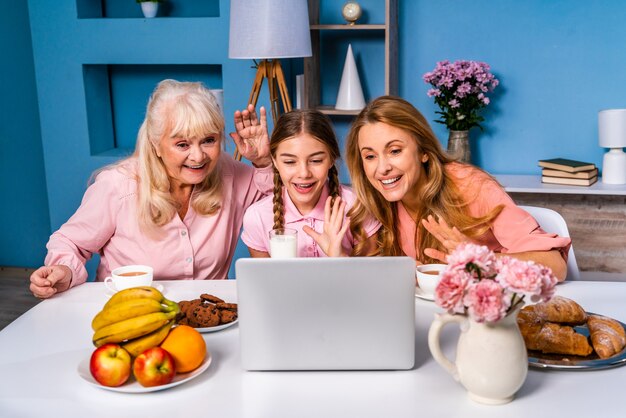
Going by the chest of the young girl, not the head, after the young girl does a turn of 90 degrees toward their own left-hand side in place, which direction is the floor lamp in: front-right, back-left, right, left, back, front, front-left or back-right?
left

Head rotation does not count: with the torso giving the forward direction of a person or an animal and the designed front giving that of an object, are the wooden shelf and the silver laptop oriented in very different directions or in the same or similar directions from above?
very different directions

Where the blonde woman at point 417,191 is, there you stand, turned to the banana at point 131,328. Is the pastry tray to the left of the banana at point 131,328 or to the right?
left

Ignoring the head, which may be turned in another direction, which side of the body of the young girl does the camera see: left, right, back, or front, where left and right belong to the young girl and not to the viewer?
front

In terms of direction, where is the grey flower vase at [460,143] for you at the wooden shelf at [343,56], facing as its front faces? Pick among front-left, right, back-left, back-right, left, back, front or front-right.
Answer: left

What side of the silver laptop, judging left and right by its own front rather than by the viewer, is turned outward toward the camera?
back

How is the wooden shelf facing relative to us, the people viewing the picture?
facing the viewer

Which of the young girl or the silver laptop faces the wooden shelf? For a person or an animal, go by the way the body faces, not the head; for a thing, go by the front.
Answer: the silver laptop

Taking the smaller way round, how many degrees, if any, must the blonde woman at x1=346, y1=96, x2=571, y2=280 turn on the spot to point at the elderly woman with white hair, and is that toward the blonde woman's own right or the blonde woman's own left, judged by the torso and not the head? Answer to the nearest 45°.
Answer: approximately 45° to the blonde woman's own right

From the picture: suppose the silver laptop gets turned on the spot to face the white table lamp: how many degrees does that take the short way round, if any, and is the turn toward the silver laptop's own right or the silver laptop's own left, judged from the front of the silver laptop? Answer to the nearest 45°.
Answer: approximately 45° to the silver laptop's own right

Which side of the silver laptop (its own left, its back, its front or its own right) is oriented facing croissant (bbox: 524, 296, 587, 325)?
right

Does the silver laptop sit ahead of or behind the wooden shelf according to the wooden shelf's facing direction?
ahead

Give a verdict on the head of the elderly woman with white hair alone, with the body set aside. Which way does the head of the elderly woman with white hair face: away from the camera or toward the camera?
toward the camera

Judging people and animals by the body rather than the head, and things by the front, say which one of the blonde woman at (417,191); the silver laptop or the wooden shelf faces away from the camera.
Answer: the silver laptop

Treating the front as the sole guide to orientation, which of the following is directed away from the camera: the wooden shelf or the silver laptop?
the silver laptop

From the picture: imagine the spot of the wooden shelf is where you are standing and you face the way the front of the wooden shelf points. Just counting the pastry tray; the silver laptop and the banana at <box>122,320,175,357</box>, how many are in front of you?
3

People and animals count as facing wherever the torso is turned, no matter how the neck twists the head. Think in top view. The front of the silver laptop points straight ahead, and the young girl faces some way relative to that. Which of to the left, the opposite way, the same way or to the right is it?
the opposite way

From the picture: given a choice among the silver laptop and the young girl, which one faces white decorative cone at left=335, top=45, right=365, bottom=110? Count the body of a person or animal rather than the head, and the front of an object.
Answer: the silver laptop

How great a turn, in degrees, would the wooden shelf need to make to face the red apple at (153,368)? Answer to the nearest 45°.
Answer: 0° — it already faces it

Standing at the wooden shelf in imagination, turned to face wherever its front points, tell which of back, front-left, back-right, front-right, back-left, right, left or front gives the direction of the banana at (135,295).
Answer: front
